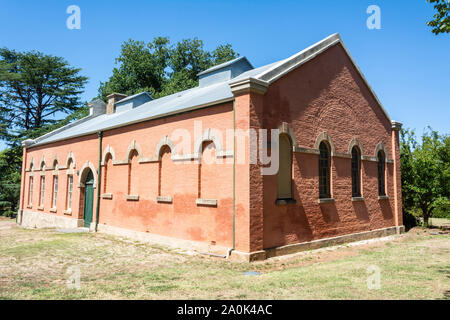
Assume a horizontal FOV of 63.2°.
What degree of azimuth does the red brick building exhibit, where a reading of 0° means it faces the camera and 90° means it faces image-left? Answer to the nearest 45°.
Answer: approximately 45°

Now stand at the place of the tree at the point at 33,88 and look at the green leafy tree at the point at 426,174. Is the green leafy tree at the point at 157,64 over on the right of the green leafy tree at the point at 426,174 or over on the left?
left

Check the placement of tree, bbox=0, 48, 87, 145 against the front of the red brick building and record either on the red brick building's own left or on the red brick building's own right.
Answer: on the red brick building's own right

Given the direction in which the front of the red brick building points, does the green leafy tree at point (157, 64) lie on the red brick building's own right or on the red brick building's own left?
on the red brick building's own right

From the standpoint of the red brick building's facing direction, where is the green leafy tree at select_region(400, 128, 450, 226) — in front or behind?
behind
